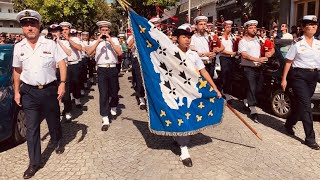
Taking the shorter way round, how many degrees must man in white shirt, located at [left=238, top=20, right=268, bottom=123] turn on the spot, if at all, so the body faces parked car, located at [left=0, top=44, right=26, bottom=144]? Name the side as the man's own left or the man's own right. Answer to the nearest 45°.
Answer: approximately 90° to the man's own right

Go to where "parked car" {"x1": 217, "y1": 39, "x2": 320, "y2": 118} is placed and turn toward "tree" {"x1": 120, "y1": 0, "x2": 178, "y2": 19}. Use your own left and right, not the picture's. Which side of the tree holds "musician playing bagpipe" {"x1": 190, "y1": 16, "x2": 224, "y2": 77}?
left

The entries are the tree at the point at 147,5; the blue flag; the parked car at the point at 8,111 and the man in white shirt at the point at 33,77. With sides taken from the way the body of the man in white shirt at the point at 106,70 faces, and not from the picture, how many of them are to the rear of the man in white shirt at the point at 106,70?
1

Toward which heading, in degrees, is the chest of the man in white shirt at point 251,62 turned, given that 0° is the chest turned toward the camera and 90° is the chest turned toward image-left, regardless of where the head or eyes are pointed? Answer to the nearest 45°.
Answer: approximately 315°

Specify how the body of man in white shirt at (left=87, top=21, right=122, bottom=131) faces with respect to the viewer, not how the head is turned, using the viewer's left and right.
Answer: facing the viewer

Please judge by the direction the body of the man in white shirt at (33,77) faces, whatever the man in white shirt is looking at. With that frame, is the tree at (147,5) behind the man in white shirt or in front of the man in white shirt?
behind

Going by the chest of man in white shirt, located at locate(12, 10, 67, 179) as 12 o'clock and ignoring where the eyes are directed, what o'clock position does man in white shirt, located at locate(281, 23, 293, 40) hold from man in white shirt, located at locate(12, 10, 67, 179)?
man in white shirt, located at locate(281, 23, 293, 40) is roughly at 8 o'clock from man in white shirt, located at locate(12, 10, 67, 179).

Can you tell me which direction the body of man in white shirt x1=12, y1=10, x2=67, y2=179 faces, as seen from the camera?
toward the camera

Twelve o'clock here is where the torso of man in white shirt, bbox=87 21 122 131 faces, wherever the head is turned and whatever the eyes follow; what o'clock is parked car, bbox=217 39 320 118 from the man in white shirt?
The parked car is roughly at 9 o'clock from the man in white shirt.

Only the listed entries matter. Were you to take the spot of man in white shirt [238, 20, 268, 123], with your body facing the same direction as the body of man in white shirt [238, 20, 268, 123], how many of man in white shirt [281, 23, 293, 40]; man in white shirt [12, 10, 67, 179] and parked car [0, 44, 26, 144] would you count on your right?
2

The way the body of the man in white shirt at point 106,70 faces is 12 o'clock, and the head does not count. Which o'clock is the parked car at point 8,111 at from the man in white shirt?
The parked car is roughly at 2 o'clock from the man in white shirt.

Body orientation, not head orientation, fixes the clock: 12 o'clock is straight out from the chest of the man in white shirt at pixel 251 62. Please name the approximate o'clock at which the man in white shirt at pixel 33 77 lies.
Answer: the man in white shirt at pixel 33 77 is roughly at 3 o'clock from the man in white shirt at pixel 251 62.

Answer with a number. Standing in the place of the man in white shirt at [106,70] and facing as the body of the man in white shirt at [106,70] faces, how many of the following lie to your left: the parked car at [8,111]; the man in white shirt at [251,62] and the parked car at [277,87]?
2

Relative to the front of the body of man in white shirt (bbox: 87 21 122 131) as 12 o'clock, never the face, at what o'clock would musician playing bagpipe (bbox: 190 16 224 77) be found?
The musician playing bagpipe is roughly at 8 o'clock from the man in white shirt.

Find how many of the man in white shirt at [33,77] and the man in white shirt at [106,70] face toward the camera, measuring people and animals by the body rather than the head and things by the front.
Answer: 2

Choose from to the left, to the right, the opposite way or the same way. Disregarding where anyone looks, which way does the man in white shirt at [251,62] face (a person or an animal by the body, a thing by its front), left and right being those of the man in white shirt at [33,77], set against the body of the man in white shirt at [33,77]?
the same way

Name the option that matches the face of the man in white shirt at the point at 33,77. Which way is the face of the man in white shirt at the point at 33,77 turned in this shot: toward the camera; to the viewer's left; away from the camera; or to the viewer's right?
toward the camera
